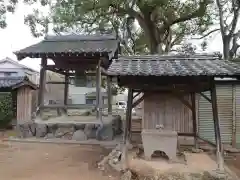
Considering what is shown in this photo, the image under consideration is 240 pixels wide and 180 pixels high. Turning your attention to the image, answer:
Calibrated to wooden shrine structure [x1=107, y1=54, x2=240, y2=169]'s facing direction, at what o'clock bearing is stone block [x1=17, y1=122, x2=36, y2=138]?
The stone block is roughly at 4 o'clock from the wooden shrine structure.

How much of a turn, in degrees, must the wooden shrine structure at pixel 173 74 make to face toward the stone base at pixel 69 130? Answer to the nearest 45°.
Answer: approximately 135° to its right

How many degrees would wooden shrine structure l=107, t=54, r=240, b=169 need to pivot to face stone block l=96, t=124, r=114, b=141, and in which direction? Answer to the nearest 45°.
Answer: approximately 135° to its right

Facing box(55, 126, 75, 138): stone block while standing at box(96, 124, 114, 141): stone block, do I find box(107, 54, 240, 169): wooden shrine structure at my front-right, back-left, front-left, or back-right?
back-left

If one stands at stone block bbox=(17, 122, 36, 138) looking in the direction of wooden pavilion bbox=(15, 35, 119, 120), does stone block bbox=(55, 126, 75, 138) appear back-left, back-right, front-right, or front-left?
front-right

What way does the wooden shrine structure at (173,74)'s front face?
toward the camera

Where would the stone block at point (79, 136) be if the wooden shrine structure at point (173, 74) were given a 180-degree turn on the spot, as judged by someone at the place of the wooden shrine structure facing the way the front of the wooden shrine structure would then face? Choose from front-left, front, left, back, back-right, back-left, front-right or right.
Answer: front-left

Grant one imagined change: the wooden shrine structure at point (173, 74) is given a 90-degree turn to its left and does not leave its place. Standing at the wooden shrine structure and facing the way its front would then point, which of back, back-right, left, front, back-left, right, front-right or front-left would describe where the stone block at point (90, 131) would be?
back-left

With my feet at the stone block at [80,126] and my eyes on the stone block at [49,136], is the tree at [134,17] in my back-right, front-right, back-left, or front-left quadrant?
back-right

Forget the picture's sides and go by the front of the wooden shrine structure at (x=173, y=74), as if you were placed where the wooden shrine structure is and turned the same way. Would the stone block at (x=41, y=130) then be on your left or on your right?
on your right

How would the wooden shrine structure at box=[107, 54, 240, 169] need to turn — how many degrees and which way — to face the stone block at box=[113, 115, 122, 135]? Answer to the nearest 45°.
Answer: approximately 135° to its right

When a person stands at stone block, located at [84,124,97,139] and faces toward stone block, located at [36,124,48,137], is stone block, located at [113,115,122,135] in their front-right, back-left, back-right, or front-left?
back-right

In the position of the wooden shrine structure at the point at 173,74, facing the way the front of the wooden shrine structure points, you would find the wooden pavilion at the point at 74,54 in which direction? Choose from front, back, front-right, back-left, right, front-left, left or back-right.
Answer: back-right

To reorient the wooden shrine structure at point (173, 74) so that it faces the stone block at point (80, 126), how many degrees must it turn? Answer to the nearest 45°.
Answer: approximately 135° to its right
